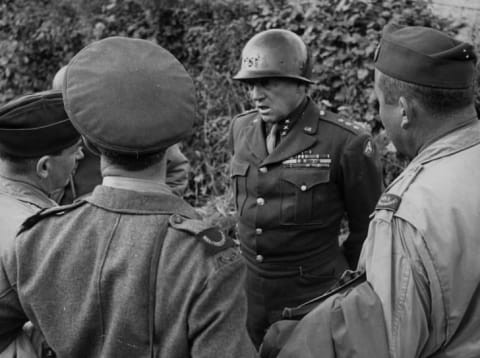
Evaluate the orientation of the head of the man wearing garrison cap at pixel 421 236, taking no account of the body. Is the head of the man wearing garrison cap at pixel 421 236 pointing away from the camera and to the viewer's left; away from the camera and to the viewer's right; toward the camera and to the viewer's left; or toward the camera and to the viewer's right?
away from the camera and to the viewer's left

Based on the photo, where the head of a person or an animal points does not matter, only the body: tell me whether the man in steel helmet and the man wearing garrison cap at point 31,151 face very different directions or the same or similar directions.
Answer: very different directions

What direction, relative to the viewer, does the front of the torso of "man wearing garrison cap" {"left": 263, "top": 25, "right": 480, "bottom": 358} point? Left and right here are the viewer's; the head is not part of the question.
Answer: facing away from the viewer and to the left of the viewer

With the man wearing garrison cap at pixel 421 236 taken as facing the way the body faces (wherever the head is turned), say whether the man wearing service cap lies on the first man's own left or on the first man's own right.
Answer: on the first man's own left

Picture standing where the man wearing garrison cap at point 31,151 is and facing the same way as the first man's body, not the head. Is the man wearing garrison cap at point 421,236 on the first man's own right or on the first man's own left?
on the first man's own right

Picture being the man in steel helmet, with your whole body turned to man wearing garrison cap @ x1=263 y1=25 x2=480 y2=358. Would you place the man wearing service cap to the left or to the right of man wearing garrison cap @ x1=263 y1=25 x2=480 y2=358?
right

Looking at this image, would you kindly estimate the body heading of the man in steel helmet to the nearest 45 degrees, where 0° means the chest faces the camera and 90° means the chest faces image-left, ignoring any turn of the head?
approximately 45°

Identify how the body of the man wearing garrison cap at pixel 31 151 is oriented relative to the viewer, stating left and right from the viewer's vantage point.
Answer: facing away from the viewer and to the right of the viewer

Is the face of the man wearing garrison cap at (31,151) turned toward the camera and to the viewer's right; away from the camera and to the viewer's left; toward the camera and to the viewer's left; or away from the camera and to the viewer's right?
away from the camera and to the viewer's right

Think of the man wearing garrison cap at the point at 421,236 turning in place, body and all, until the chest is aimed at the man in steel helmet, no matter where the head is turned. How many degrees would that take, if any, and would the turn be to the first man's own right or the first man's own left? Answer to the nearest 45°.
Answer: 0° — they already face them

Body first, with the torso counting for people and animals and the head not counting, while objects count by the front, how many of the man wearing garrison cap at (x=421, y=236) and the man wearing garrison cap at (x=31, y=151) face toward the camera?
0
